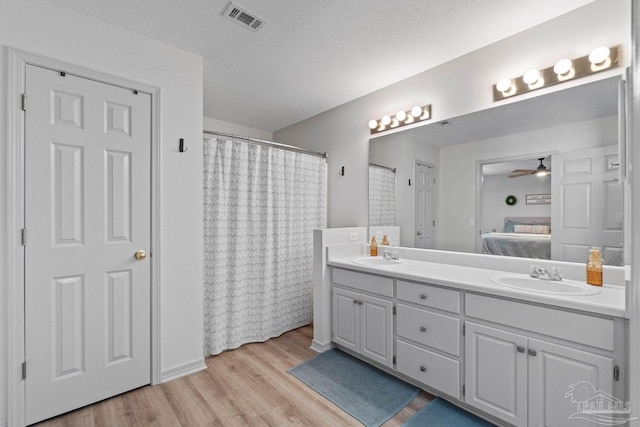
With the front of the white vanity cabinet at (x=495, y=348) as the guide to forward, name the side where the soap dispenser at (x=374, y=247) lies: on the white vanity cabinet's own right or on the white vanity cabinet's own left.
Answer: on the white vanity cabinet's own right

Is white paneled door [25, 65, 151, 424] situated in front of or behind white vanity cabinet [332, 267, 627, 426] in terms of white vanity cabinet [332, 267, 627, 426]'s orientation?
in front

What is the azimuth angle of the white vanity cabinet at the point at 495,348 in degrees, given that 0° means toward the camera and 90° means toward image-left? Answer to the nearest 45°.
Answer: approximately 45°

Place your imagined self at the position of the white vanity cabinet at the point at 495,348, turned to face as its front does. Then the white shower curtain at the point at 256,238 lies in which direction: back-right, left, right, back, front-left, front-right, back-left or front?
front-right
